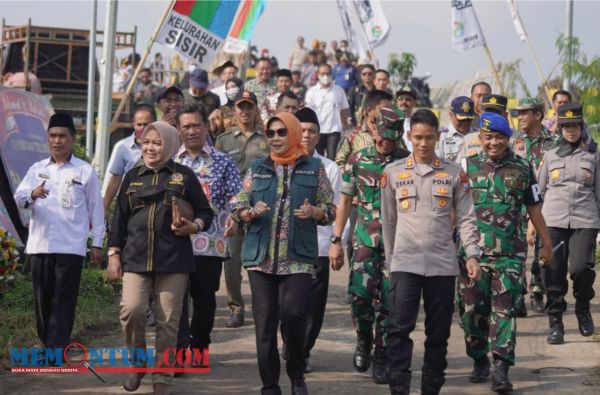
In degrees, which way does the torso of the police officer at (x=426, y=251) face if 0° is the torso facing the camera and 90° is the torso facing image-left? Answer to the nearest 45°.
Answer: approximately 0°

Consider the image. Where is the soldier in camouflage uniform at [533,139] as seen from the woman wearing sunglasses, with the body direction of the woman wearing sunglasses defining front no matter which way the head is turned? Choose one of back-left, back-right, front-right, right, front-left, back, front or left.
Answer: back-left

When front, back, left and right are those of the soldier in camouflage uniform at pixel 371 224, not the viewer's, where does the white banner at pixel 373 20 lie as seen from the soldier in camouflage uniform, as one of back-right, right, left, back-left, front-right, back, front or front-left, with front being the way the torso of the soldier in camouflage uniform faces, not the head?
back
